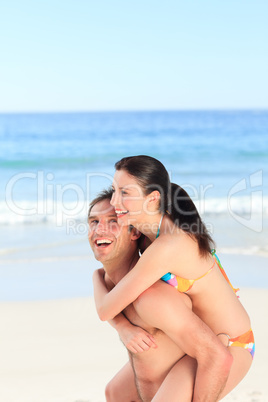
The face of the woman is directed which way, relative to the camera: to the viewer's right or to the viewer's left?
to the viewer's left

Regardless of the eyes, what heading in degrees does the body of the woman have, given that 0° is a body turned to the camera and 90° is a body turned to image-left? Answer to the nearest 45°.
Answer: approximately 90°
